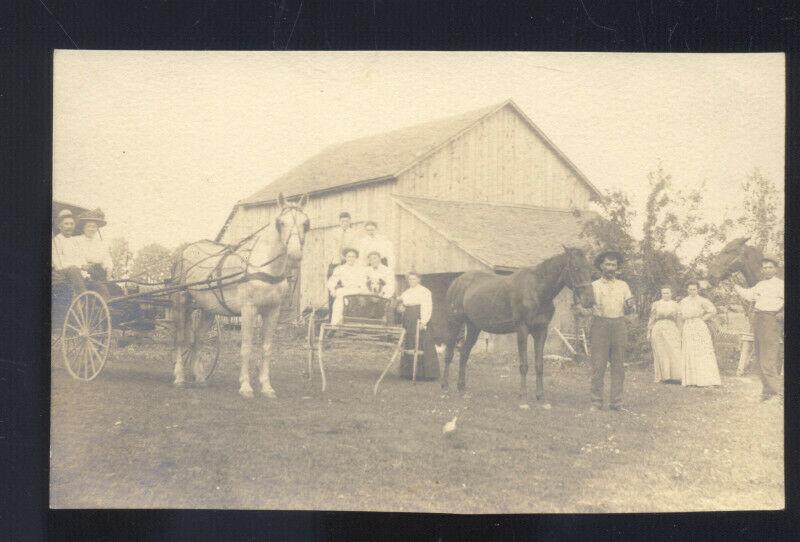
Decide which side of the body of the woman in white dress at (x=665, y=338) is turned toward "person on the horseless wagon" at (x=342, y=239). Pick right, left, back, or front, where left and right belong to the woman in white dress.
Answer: right
